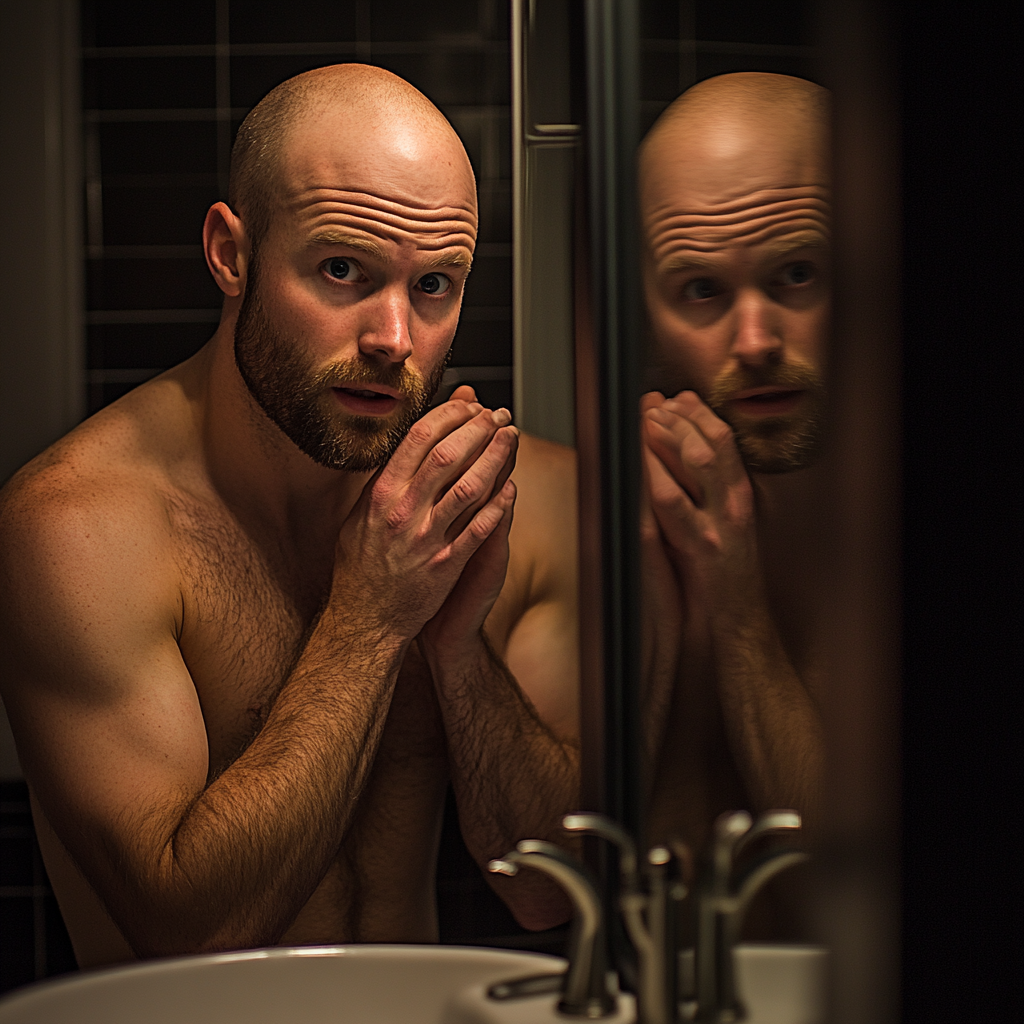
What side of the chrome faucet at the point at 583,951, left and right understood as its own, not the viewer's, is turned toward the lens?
left

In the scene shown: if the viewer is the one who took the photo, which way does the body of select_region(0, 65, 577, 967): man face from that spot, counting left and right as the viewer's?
facing the viewer and to the right of the viewer

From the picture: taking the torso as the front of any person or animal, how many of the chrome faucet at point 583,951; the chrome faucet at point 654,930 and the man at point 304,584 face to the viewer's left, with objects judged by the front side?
2

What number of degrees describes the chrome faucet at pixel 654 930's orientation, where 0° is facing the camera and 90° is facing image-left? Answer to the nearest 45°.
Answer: approximately 90°
